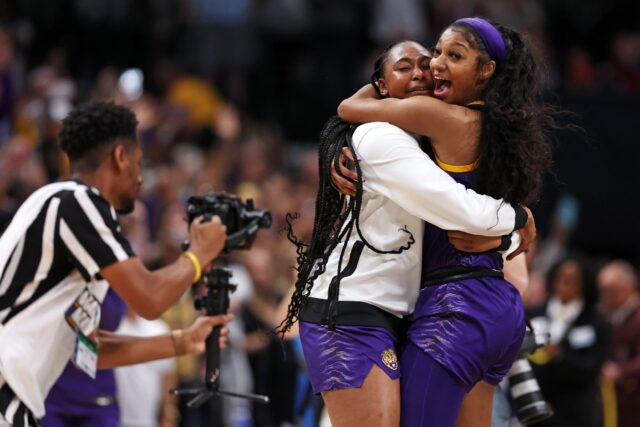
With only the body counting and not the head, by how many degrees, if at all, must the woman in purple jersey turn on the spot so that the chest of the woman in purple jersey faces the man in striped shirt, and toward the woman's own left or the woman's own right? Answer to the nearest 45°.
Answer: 0° — they already face them

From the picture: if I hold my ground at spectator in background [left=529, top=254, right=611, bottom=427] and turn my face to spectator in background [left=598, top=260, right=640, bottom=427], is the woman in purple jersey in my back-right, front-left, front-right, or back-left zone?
back-right

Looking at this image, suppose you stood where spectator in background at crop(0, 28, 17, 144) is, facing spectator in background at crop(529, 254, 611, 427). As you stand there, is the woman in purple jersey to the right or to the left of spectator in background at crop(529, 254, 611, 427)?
right

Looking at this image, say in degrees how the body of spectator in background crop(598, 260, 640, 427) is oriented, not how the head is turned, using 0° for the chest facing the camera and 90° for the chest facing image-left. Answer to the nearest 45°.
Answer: approximately 45°

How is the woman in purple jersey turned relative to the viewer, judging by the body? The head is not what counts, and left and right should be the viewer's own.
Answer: facing to the left of the viewer

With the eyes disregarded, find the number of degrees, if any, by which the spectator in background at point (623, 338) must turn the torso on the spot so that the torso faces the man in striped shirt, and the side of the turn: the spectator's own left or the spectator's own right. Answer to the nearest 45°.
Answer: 0° — they already face them

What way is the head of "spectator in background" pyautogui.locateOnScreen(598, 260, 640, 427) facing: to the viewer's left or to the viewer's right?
to the viewer's left
